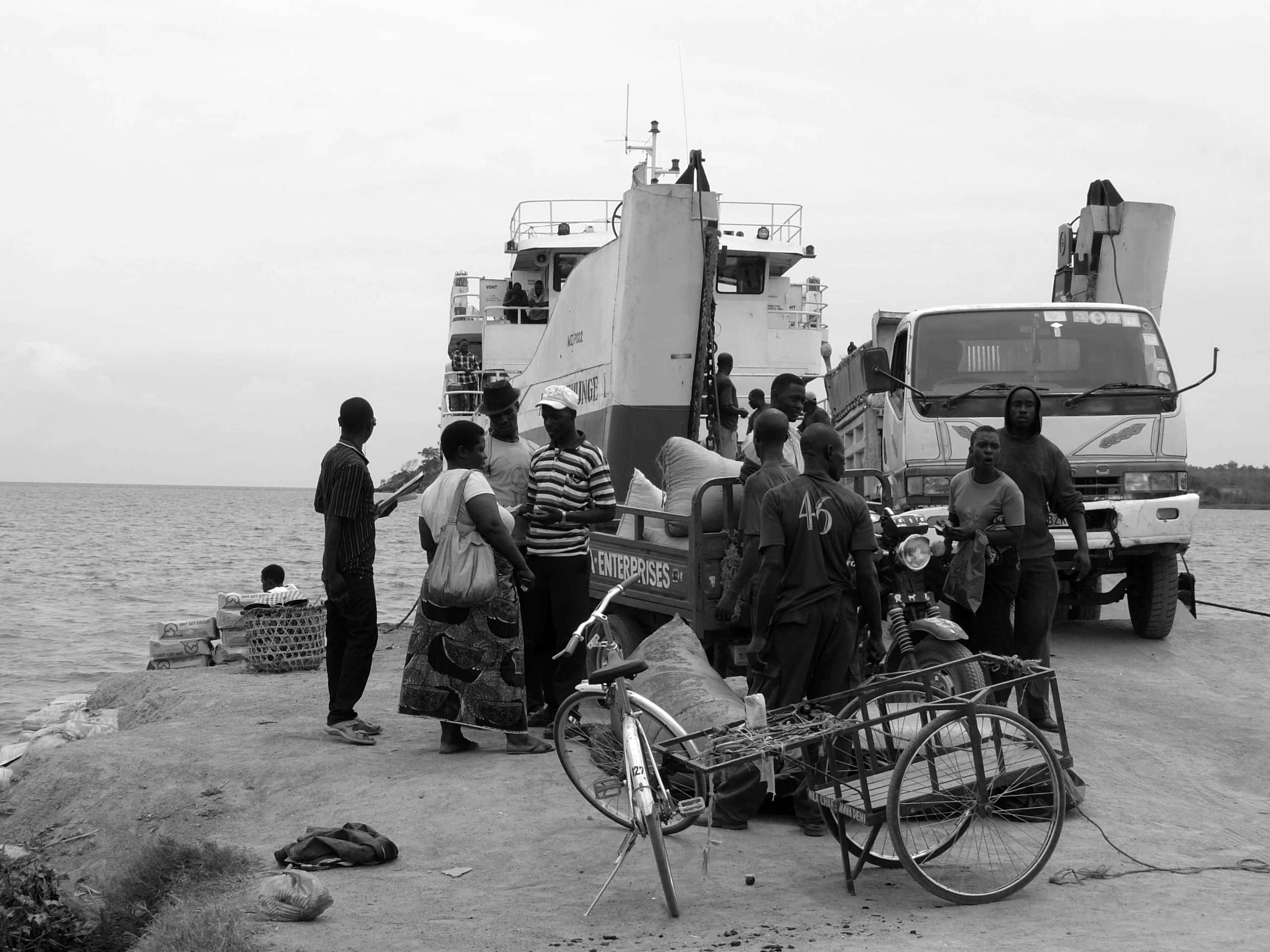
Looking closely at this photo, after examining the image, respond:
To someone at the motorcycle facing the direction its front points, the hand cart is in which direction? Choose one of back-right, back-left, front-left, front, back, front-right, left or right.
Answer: front-right

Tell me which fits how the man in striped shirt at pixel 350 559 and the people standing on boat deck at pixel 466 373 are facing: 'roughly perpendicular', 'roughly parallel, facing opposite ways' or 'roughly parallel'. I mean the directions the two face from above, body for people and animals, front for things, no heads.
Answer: roughly perpendicular

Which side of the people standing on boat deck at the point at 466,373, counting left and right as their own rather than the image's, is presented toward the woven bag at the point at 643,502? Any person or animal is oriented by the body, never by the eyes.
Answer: front

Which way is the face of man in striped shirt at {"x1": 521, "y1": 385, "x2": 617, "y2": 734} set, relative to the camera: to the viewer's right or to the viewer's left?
to the viewer's left

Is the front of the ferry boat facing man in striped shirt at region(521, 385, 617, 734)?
yes

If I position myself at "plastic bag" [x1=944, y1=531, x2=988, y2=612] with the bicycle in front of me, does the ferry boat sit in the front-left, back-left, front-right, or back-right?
back-right

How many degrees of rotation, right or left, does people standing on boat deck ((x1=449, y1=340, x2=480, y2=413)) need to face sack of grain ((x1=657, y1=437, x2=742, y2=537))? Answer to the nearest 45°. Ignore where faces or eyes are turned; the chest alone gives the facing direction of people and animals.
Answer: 0° — they already face it

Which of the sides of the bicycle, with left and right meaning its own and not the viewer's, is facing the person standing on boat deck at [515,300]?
front

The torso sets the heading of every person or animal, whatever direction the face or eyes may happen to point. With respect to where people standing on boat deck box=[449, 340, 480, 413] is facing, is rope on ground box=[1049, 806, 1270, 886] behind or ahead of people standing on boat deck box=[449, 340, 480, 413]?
ahead

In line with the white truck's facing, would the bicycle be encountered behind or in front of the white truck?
in front

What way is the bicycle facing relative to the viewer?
away from the camera

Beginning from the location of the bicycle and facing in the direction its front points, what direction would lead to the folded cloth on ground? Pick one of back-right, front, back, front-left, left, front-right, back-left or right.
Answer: left
